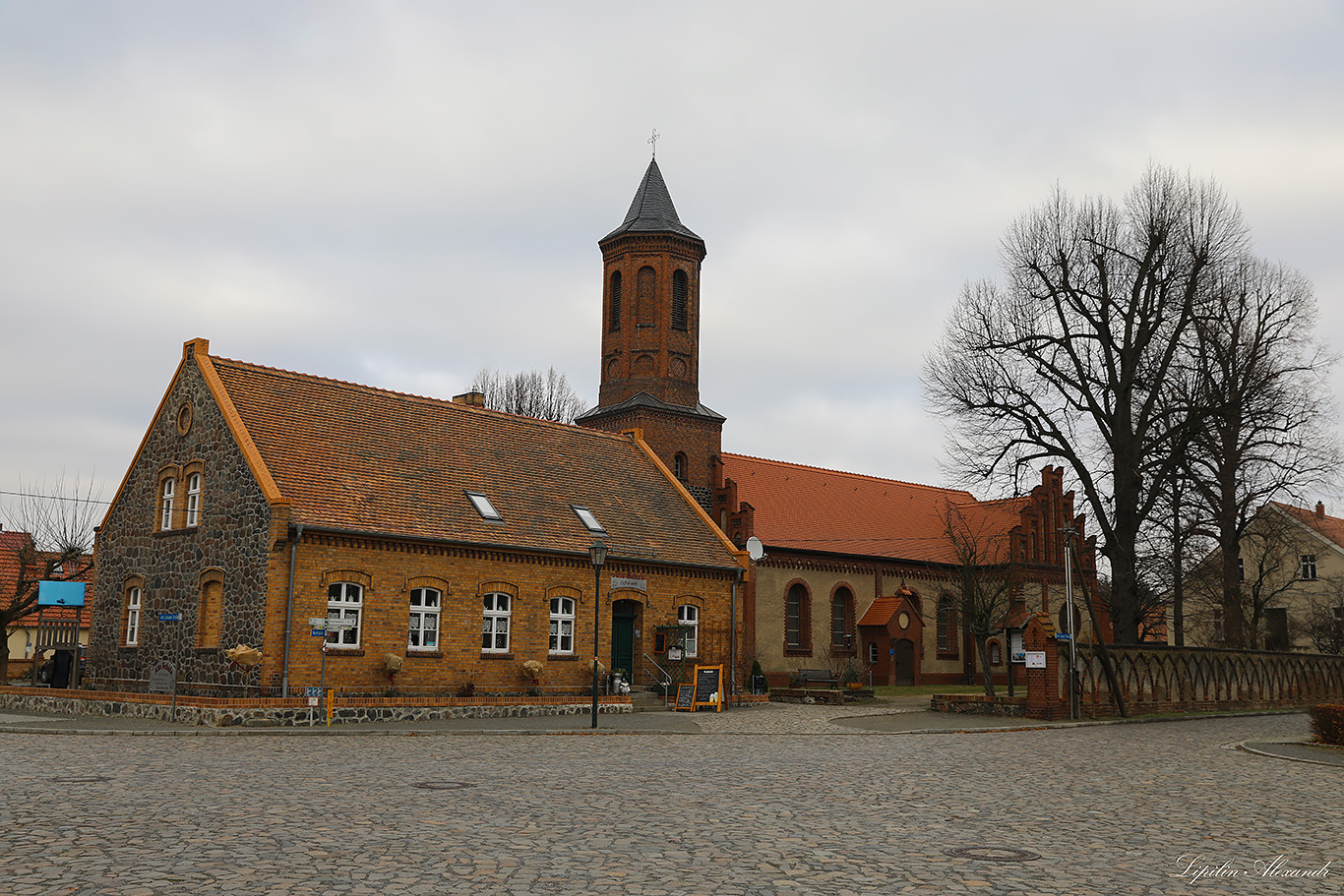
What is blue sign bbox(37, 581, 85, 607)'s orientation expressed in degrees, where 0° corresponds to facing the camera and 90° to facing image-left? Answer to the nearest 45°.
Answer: approximately 0°

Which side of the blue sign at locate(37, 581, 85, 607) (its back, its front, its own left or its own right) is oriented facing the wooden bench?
left

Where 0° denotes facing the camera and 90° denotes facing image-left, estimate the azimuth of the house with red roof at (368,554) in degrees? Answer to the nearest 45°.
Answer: approximately 315°

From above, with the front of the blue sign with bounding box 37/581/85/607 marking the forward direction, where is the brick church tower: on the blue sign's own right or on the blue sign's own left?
on the blue sign's own left

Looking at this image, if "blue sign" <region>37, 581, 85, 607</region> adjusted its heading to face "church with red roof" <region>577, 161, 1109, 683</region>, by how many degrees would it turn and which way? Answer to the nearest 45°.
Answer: approximately 90° to its left
